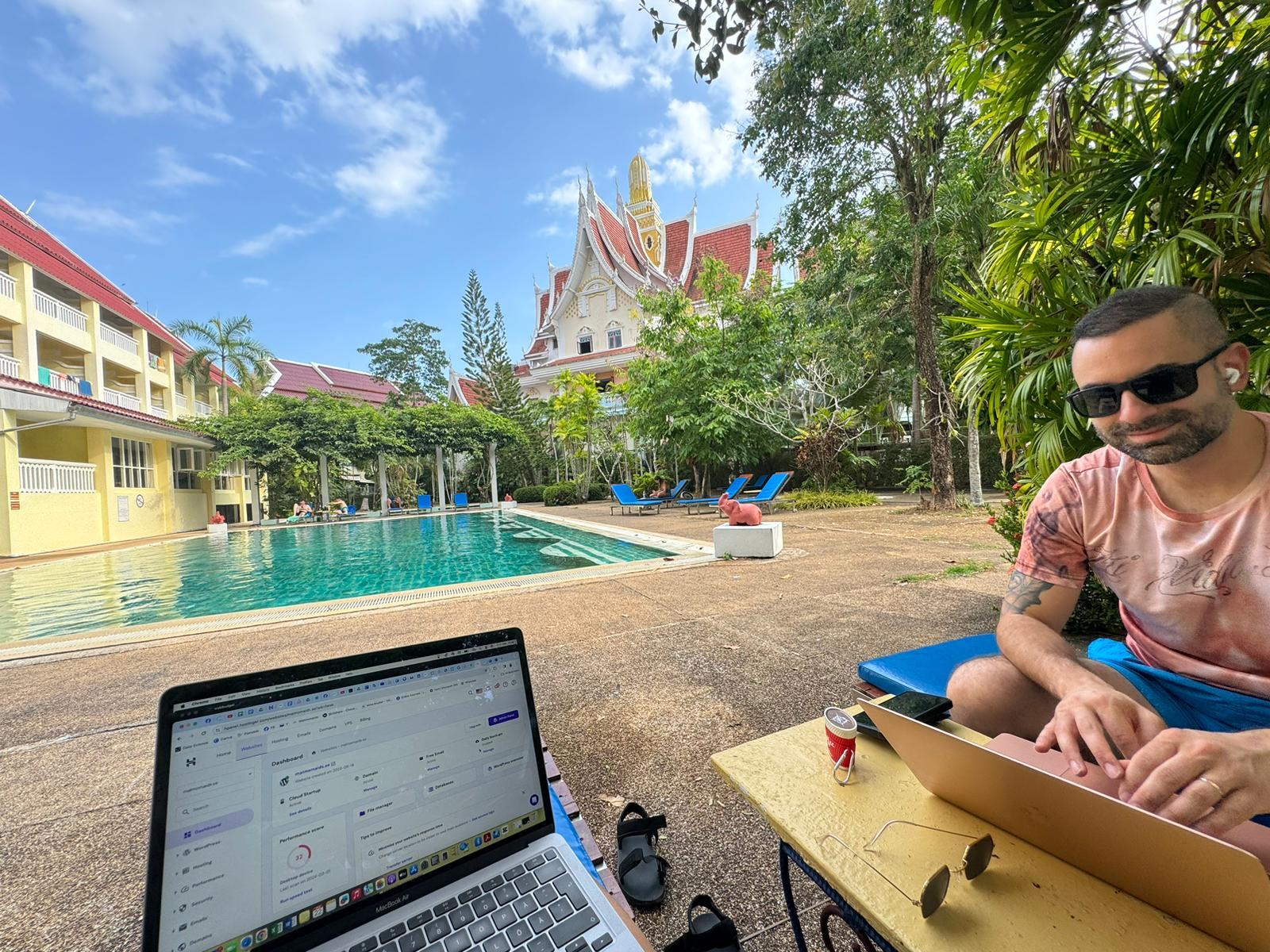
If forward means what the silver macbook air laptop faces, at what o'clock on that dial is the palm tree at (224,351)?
The palm tree is roughly at 7 o'clock from the silver macbook air laptop.

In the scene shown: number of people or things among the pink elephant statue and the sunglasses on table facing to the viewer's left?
1

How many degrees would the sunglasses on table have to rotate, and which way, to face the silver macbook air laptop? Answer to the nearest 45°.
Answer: approximately 135° to its right

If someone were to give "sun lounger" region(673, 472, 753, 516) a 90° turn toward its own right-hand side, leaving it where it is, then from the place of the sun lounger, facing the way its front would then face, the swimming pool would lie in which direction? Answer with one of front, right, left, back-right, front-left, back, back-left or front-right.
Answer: back-left

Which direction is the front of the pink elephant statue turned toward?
to the viewer's left

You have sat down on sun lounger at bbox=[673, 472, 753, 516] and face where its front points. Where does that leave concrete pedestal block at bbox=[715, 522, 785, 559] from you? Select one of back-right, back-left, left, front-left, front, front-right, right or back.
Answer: left

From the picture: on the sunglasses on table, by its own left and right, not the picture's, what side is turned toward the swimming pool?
back

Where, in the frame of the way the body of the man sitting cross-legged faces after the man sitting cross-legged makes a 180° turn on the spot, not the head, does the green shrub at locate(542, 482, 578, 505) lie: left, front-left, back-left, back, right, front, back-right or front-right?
left

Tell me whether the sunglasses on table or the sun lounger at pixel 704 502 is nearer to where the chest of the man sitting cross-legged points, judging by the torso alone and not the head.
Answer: the sunglasses on table

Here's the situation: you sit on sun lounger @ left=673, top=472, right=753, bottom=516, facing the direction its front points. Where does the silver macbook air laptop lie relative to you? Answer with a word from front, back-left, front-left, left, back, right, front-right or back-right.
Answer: left

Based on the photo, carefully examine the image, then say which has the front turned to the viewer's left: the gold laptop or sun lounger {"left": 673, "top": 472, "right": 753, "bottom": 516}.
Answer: the sun lounger

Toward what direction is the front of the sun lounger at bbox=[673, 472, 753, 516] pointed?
to the viewer's left

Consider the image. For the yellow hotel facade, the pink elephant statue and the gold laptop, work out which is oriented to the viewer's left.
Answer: the pink elephant statue

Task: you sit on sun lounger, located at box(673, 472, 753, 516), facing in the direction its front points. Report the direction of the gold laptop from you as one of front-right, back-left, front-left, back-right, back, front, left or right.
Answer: left

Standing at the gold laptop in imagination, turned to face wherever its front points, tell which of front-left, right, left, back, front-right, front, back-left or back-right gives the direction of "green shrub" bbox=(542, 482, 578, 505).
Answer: left

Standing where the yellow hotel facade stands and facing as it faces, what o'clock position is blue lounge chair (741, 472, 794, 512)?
The blue lounge chair is roughly at 12 o'clock from the yellow hotel facade.

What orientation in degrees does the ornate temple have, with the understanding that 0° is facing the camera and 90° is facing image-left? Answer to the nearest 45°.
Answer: approximately 45°

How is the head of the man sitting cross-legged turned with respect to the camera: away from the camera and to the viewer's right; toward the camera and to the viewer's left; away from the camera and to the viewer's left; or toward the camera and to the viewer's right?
toward the camera and to the viewer's left

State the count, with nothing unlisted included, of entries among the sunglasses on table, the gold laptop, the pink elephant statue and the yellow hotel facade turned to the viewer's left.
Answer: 1

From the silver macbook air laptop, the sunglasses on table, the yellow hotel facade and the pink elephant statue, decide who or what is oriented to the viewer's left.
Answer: the pink elephant statue
